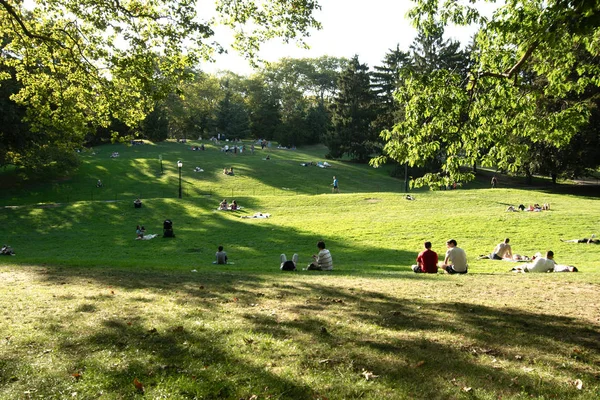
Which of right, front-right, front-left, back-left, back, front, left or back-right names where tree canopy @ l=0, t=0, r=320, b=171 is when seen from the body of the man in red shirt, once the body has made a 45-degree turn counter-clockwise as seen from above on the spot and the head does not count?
front-left

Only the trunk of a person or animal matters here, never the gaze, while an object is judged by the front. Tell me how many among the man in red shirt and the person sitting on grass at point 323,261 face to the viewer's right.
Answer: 0

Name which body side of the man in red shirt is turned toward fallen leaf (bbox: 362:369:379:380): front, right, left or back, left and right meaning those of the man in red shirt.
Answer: back

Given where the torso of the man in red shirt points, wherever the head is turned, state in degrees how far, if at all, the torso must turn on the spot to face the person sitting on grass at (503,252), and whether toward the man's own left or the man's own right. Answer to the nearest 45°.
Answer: approximately 45° to the man's own right

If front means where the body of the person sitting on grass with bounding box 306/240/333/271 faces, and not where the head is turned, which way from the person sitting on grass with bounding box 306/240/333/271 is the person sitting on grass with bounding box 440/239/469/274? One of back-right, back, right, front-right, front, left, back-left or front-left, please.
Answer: back-right

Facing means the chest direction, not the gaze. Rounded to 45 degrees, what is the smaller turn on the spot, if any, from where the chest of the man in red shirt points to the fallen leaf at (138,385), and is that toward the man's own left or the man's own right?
approximately 180°

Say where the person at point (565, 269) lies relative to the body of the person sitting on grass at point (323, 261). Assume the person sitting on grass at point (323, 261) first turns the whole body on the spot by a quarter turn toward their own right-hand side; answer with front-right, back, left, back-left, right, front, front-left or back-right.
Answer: front-right

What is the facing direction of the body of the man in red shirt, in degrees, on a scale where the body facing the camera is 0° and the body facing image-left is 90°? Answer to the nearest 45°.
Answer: approximately 180°

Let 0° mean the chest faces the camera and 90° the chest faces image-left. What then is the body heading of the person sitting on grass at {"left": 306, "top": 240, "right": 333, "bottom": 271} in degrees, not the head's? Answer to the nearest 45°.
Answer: approximately 135°

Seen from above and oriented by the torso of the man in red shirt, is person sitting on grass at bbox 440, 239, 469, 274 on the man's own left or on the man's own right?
on the man's own right

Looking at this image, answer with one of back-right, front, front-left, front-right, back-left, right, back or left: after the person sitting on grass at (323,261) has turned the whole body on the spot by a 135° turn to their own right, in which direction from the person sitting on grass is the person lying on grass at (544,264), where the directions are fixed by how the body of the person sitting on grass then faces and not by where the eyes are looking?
front

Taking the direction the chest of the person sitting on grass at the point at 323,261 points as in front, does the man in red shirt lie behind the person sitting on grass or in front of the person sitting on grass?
behind
